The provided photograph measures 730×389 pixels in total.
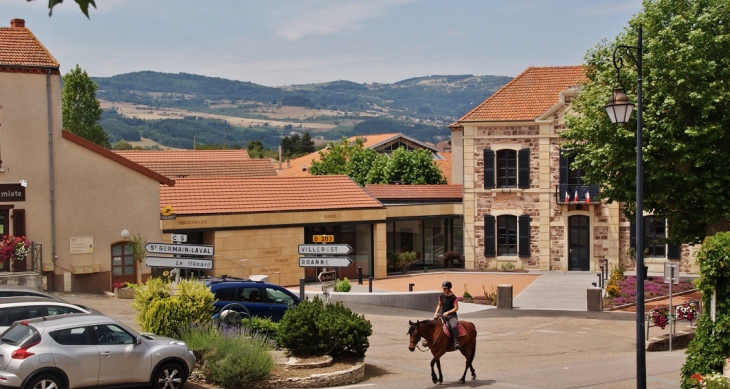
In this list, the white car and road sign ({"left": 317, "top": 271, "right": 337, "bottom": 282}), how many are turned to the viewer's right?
1

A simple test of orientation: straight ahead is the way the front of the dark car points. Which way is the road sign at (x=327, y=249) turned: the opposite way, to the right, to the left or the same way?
to the right

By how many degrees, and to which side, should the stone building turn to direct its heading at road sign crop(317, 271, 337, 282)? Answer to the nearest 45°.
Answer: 0° — it already faces it

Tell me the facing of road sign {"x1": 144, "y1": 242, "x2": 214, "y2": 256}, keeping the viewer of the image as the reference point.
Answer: facing the viewer

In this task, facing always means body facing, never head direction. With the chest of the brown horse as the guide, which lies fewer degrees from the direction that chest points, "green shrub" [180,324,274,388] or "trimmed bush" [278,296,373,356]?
the green shrub

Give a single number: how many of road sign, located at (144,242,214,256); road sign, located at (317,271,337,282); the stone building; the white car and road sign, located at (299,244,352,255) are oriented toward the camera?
4

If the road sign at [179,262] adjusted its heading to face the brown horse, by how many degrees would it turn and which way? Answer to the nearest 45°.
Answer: approximately 45° to its left

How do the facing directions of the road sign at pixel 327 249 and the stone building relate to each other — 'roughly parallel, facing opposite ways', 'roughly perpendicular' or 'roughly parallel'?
roughly parallel

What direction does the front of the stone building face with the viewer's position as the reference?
facing the viewer

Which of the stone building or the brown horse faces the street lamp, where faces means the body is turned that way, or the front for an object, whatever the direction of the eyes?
the stone building

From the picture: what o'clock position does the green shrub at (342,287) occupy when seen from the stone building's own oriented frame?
The green shrub is roughly at 1 o'clock from the stone building.

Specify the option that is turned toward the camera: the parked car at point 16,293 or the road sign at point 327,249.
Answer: the road sign

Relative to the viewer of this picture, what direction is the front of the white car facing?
facing to the right of the viewer

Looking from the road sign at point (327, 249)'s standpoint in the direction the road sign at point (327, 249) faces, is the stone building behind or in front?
behind

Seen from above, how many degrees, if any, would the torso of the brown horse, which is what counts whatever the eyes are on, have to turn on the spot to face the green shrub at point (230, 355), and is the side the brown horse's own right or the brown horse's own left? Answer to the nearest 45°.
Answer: approximately 45° to the brown horse's own right

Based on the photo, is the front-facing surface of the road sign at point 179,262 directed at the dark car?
no
